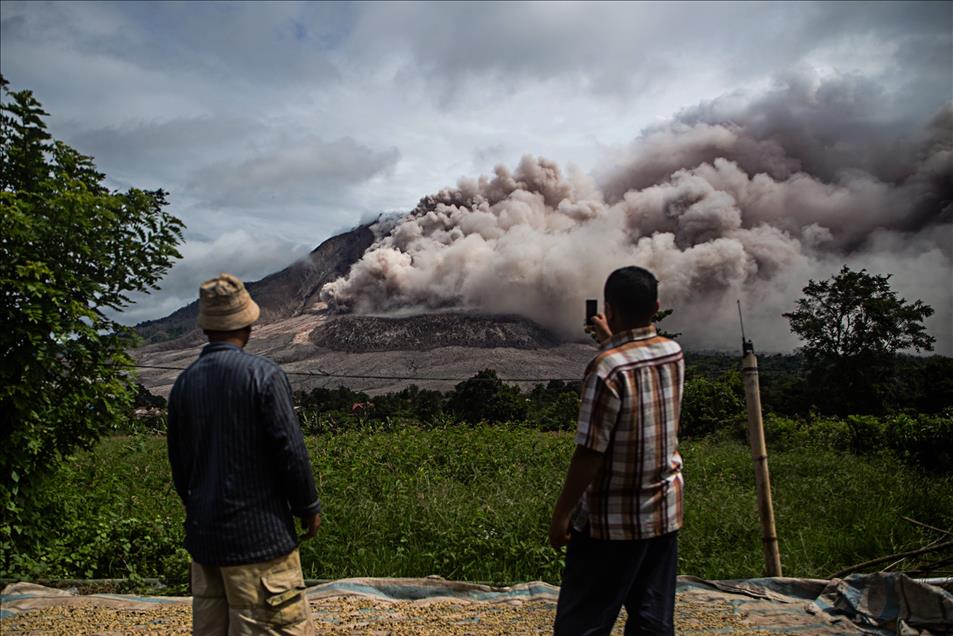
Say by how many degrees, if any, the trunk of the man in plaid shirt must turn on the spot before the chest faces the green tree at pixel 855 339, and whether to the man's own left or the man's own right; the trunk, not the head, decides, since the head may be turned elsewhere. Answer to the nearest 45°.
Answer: approximately 45° to the man's own right

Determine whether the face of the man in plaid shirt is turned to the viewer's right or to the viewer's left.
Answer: to the viewer's left

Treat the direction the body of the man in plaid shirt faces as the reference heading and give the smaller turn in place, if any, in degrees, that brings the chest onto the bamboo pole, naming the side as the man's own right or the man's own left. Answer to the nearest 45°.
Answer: approximately 45° to the man's own right

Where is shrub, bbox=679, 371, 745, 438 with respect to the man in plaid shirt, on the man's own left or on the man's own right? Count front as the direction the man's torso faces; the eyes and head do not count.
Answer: on the man's own right

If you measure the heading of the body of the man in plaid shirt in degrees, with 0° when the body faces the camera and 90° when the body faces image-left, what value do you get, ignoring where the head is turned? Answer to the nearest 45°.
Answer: approximately 135°

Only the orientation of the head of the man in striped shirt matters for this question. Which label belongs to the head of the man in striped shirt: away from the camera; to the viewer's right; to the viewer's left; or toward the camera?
away from the camera
